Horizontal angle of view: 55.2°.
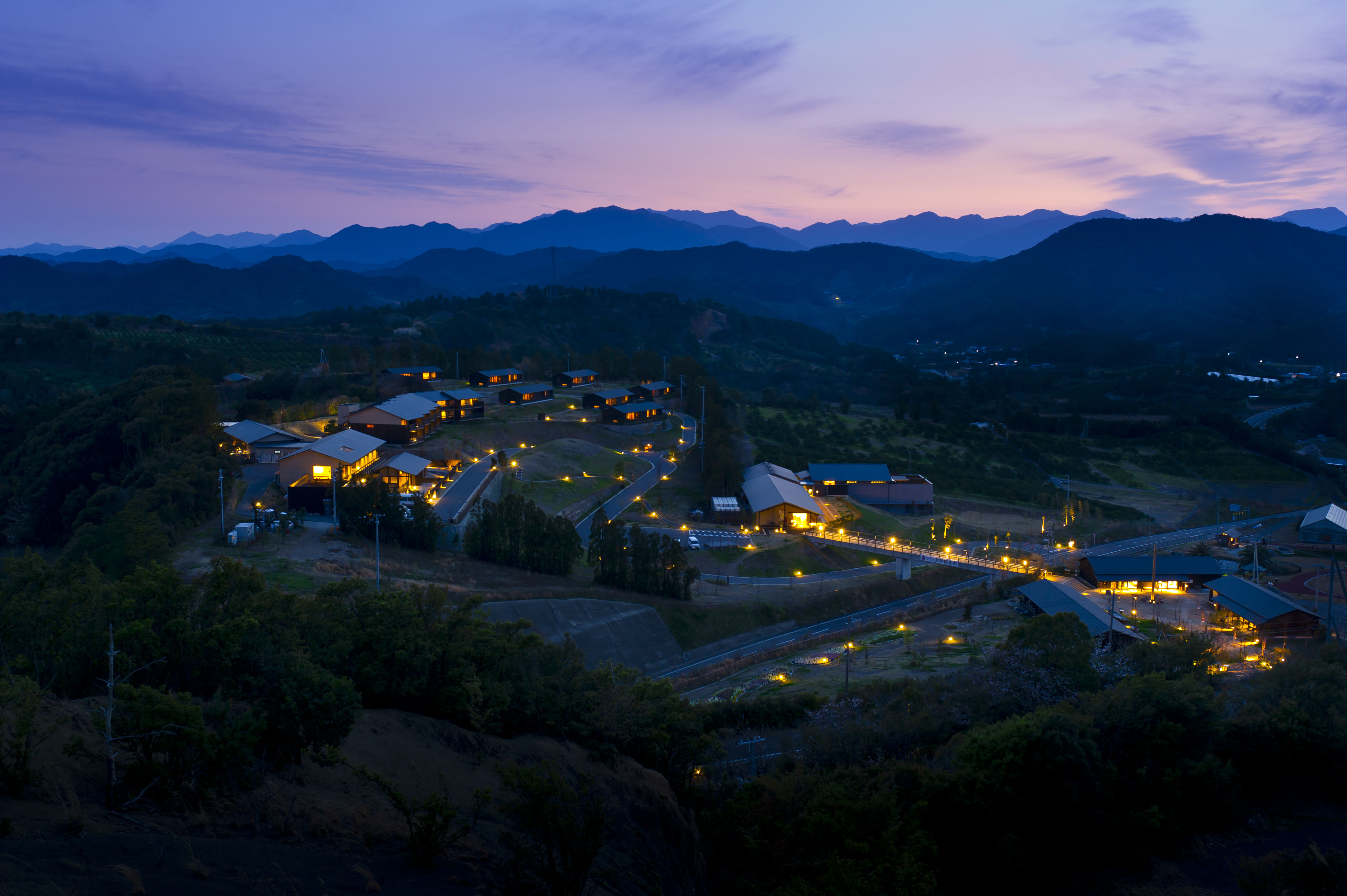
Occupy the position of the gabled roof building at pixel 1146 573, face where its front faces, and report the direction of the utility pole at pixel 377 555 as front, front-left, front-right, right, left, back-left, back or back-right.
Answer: front-right

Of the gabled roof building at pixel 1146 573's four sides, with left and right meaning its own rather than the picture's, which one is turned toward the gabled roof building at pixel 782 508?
right

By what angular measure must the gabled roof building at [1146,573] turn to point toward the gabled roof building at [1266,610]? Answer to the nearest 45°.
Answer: approximately 45° to its left

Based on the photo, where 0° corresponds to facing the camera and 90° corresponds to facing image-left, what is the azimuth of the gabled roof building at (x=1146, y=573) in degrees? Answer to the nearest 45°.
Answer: approximately 0°

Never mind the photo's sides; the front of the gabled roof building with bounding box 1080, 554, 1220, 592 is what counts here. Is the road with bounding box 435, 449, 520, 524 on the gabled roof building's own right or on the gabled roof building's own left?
on the gabled roof building's own right

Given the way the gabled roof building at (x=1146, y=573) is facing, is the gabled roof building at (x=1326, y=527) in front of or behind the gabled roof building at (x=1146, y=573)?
behind
